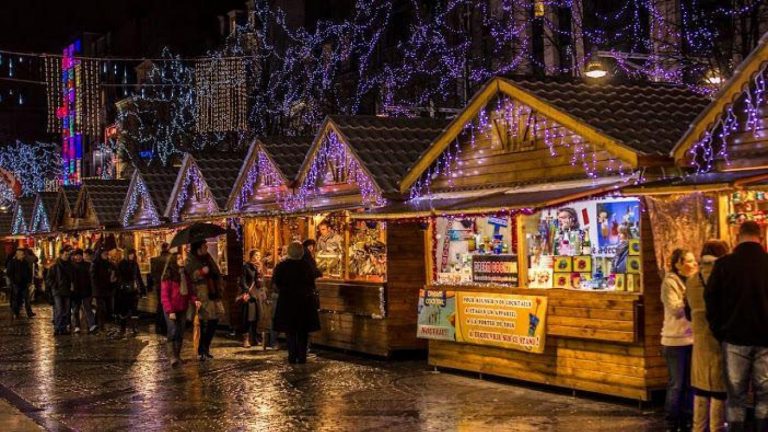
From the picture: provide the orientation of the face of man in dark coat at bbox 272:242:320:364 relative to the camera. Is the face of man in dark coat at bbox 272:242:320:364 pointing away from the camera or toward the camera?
away from the camera

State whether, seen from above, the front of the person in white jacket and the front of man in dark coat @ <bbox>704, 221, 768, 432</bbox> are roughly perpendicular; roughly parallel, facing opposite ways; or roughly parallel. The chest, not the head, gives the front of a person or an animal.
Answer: roughly perpendicular

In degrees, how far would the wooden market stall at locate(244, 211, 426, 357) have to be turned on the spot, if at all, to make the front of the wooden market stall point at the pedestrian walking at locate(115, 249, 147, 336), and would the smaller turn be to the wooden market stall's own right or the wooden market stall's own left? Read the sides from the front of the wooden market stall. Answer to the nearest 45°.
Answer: approximately 90° to the wooden market stall's own right

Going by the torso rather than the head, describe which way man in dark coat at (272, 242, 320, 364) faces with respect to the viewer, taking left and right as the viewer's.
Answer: facing away from the viewer

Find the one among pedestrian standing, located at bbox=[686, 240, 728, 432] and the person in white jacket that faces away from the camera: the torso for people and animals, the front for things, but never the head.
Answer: the pedestrian standing

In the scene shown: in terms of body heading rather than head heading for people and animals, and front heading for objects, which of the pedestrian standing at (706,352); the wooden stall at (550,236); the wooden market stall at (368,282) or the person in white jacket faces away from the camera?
the pedestrian standing

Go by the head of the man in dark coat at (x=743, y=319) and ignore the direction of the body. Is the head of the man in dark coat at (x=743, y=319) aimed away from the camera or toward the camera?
away from the camera

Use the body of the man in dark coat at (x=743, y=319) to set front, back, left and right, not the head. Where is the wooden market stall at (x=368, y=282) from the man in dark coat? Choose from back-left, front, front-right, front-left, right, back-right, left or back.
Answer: front-left

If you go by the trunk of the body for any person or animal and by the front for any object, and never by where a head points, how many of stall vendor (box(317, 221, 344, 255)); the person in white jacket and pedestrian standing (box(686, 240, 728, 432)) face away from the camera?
1

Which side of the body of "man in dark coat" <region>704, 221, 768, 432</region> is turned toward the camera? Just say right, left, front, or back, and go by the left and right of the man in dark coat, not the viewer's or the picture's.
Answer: back

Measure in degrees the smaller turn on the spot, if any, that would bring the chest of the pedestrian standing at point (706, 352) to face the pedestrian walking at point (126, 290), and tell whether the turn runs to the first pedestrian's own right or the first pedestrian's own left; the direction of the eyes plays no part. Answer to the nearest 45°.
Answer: approximately 45° to the first pedestrian's own left

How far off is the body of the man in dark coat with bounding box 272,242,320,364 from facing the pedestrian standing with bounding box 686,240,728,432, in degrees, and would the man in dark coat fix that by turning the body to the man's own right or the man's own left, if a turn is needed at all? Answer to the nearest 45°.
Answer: approximately 135° to the man's own right

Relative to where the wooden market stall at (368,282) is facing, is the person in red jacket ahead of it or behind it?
ahead

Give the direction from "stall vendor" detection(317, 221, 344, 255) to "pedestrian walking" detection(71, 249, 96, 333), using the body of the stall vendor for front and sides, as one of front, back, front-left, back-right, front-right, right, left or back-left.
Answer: right

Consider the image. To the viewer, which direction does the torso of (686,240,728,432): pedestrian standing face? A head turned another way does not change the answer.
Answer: away from the camera
